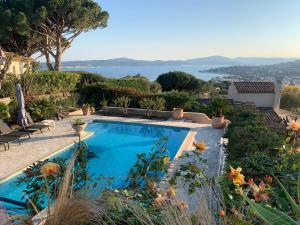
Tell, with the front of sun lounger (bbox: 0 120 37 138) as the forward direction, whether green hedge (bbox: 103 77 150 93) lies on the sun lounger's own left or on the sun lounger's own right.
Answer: on the sun lounger's own left

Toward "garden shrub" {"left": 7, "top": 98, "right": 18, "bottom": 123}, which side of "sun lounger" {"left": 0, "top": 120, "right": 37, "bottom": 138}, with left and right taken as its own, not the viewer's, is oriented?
left

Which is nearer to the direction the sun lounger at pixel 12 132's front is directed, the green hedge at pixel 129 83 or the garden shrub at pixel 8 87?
the green hedge

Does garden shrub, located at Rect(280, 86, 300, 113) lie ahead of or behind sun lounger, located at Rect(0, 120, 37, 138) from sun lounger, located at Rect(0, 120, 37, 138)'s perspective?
ahead

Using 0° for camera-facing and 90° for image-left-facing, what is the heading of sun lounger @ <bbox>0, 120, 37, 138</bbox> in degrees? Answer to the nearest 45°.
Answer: approximately 270°

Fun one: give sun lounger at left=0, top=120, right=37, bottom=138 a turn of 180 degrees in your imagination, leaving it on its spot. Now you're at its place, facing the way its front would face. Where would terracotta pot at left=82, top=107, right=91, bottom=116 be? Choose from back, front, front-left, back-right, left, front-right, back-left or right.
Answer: back-right

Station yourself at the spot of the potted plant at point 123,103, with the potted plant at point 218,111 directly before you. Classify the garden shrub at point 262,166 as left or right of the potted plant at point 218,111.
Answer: right

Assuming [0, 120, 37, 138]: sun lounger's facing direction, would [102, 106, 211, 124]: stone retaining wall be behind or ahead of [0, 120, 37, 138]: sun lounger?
ahead

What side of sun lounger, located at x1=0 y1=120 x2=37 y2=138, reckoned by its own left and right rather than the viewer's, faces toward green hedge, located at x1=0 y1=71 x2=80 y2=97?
left

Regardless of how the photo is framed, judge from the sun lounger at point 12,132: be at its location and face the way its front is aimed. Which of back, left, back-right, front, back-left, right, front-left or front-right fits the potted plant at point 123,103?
front-left

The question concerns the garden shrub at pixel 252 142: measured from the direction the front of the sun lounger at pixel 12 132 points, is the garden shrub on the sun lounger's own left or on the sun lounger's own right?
on the sun lounger's own right
